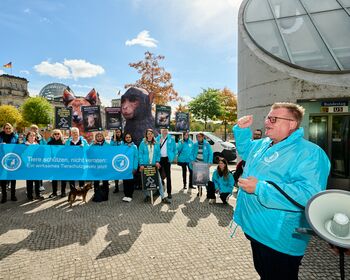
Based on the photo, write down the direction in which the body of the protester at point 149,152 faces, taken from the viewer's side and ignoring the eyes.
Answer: toward the camera

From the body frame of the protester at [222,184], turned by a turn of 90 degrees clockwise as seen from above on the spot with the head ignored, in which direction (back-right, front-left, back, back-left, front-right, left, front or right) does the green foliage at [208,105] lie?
front-right

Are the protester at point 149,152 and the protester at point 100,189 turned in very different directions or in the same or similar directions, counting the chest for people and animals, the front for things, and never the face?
same or similar directions

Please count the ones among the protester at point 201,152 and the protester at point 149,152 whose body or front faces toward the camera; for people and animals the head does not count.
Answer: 2

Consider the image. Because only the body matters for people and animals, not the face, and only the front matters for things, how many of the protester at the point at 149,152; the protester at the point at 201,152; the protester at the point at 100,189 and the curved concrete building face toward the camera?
4

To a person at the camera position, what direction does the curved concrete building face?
facing the viewer

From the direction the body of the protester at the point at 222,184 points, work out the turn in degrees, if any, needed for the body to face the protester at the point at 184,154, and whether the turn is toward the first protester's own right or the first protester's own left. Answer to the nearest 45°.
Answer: approximately 90° to the first protester's own right

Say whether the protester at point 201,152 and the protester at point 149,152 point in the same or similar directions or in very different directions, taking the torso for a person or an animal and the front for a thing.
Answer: same or similar directions

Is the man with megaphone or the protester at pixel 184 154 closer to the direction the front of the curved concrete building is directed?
the man with megaphone

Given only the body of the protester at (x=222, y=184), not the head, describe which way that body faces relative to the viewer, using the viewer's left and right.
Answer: facing the viewer and to the left of the viewer

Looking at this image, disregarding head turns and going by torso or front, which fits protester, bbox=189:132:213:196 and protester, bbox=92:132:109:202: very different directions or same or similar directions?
same or similar directions

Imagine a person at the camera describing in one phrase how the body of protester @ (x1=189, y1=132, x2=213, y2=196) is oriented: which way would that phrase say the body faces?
toward the camera

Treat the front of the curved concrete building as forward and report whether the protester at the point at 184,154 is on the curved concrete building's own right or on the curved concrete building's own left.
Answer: on the curved concrete building's own right
